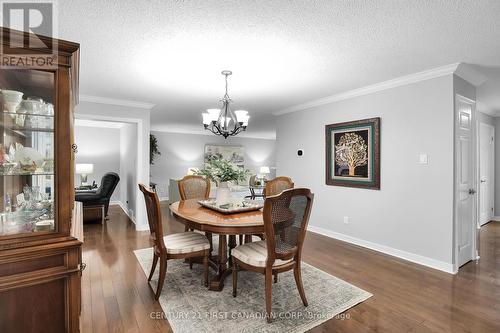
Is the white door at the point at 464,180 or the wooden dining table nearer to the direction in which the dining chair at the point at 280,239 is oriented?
the wooden dining table

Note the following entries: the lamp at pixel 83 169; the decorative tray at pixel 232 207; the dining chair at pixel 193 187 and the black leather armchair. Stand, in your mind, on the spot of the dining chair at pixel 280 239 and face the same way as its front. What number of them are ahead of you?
4

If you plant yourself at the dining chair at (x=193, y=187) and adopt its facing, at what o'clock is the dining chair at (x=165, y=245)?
the dining chair at (x=165, y=245) is roughly at 2 o'clock from the dining chair at (x=193, y=187).

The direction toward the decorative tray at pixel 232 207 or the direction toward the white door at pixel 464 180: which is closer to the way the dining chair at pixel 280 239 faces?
the decorative tray

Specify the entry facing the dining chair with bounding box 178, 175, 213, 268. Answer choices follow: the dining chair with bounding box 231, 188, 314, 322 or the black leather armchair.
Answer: the dining chair with bounding box 231, 188, 314, 322

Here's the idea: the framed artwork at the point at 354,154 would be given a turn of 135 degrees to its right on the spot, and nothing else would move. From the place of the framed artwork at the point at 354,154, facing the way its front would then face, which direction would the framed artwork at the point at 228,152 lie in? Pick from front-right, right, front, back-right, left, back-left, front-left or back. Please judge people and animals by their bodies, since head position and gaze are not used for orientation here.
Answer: front-left

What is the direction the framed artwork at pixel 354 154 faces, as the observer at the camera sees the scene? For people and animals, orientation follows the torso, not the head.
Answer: facing the viewer and to the left of the viewer

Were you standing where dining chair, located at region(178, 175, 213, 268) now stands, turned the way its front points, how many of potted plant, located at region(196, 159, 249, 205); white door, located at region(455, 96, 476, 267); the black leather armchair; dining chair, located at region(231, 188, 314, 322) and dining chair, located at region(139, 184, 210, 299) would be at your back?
1

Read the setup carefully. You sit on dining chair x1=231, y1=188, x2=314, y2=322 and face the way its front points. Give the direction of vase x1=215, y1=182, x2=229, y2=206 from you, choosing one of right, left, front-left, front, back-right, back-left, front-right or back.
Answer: front

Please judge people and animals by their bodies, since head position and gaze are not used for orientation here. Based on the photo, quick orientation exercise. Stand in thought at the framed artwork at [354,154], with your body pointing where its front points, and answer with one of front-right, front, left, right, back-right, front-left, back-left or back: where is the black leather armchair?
front-right

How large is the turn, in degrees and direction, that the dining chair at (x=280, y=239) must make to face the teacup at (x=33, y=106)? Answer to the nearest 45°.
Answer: approximately 90° to its left

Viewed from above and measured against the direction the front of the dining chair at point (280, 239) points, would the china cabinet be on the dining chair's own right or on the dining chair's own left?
on the dining chair's own left

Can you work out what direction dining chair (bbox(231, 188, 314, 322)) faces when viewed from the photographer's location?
facing away from the viewer and to the left of the viewer

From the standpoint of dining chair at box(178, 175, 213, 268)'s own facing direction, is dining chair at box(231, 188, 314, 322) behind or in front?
in front
